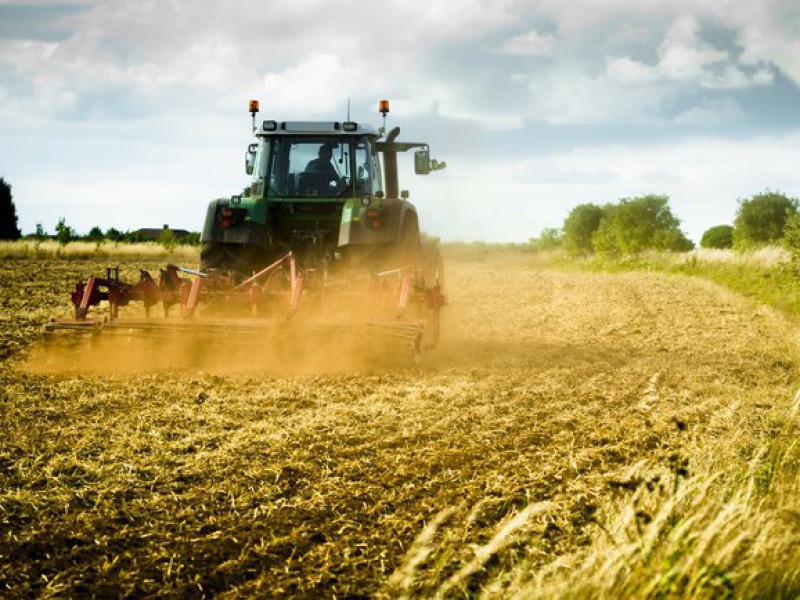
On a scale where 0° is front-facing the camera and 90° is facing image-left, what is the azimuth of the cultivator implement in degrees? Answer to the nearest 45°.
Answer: approximately 180°

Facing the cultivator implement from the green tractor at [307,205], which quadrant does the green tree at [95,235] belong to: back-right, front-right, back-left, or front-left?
back-right

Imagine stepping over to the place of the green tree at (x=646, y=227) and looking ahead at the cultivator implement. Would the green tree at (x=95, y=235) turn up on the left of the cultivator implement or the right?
right

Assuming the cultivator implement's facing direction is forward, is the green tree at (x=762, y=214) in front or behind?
in front

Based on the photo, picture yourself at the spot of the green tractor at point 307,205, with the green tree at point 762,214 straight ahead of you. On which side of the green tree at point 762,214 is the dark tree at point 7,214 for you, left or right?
left

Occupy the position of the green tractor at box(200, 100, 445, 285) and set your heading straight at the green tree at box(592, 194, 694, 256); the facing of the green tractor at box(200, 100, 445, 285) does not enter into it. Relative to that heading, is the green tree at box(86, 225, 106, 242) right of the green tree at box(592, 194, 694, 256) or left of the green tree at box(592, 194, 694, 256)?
left

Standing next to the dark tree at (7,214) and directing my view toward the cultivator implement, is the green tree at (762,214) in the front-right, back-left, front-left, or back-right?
front-left

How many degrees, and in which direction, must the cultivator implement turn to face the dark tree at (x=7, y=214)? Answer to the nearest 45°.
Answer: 0° — it already faces it

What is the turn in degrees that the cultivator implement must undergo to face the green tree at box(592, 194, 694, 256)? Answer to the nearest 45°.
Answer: approximately 45° to its right

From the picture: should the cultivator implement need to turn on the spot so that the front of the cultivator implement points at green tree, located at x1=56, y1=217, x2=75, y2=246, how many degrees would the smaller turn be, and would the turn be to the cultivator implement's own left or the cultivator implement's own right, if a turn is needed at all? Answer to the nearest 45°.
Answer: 0° — it already faces it

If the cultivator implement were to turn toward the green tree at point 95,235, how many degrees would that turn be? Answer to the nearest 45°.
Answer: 0° — it already faces it
